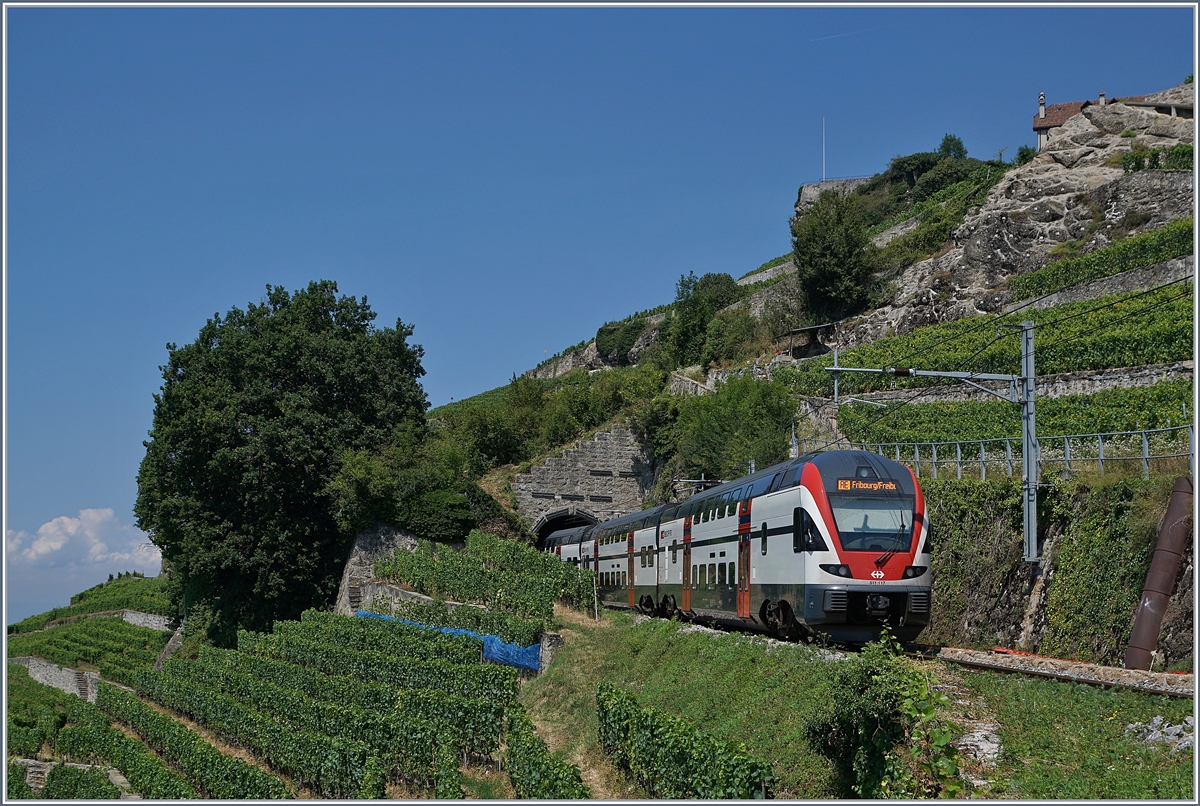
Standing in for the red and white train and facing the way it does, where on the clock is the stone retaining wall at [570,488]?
The stone retaining wall is roughly at 7 o'clock from the red and white train.

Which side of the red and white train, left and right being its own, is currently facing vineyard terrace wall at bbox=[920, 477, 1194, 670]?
left

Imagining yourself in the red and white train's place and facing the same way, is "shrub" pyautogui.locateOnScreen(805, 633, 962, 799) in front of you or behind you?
in front

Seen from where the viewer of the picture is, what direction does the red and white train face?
facing the viewer and to the right of the viewer

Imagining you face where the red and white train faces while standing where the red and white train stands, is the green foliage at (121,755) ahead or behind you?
behind

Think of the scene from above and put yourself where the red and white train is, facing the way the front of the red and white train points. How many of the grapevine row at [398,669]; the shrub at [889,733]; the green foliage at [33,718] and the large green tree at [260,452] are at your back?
3

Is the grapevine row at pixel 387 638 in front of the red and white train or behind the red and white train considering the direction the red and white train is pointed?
behind
